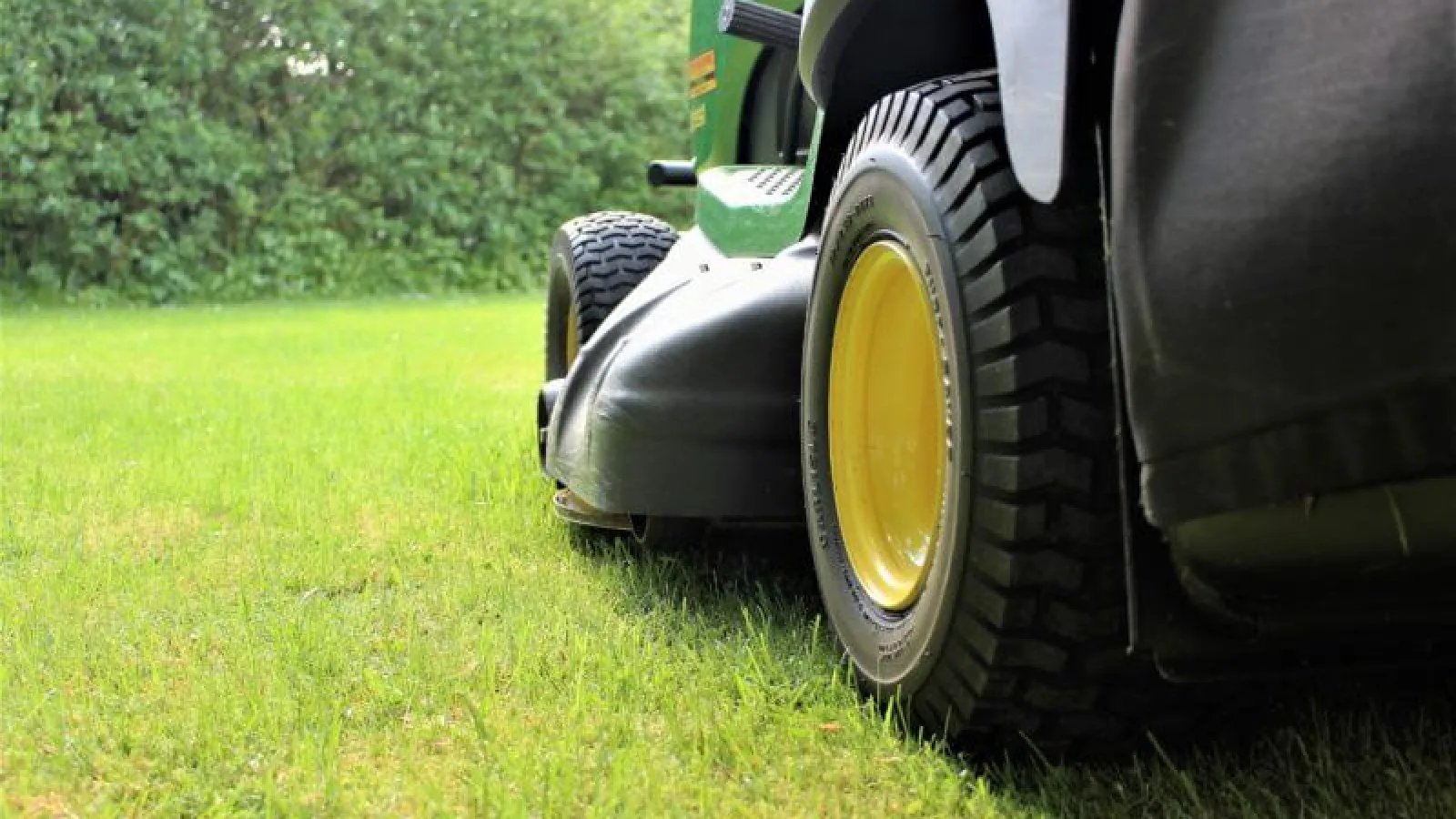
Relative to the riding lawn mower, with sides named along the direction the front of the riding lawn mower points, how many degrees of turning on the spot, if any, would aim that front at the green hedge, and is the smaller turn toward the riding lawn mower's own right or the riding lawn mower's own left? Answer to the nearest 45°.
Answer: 0° — it already faces it

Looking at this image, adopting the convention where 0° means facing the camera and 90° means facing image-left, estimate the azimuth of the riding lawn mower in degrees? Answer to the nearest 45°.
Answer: approximately 135°
